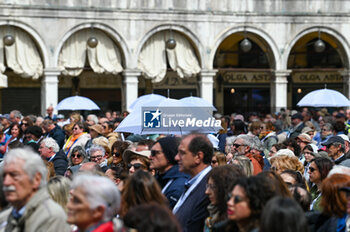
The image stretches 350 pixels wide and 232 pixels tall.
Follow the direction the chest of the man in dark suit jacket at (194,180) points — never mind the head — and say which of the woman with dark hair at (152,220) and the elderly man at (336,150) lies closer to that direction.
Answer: the woman with dark hair

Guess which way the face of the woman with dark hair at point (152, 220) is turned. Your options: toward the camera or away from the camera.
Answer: away from the camera

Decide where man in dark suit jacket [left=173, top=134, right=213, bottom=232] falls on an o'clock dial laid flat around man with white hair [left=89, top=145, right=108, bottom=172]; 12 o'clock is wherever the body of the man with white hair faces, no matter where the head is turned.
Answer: The man in dark suit jacket is roughly at 10 o'clock from the man with white hair.

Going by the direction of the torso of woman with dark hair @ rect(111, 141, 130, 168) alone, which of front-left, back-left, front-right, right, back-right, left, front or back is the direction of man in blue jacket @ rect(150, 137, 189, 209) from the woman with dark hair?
front-left
